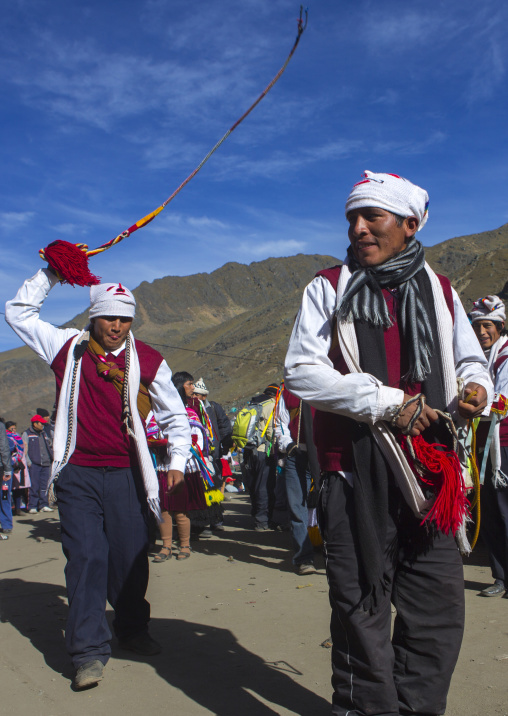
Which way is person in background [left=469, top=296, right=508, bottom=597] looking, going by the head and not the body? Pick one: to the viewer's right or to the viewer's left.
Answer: to the viewer's left

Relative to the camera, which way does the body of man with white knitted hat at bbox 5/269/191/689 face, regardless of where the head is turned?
toward the camera

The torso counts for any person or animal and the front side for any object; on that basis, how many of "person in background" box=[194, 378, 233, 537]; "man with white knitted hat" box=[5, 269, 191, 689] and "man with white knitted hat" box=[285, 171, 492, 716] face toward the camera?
2

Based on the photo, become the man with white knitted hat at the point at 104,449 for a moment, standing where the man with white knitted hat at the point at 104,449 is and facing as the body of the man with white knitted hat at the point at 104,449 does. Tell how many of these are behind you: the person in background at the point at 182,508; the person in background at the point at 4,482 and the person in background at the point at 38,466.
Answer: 3

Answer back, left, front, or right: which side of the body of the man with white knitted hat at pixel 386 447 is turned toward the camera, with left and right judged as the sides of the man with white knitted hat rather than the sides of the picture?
front

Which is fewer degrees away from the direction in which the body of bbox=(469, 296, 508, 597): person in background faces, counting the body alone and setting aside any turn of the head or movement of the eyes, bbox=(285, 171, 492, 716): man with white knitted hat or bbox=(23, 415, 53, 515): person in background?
the man with white knitted hat

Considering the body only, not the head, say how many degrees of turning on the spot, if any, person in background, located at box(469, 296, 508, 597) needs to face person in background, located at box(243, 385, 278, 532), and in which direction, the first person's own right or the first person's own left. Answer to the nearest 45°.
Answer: approximately 90° to the first person's own right

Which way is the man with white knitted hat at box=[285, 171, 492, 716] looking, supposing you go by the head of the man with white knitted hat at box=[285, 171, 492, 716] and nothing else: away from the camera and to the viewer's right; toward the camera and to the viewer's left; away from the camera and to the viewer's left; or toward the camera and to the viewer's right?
toward the camera and to the viewer's left
